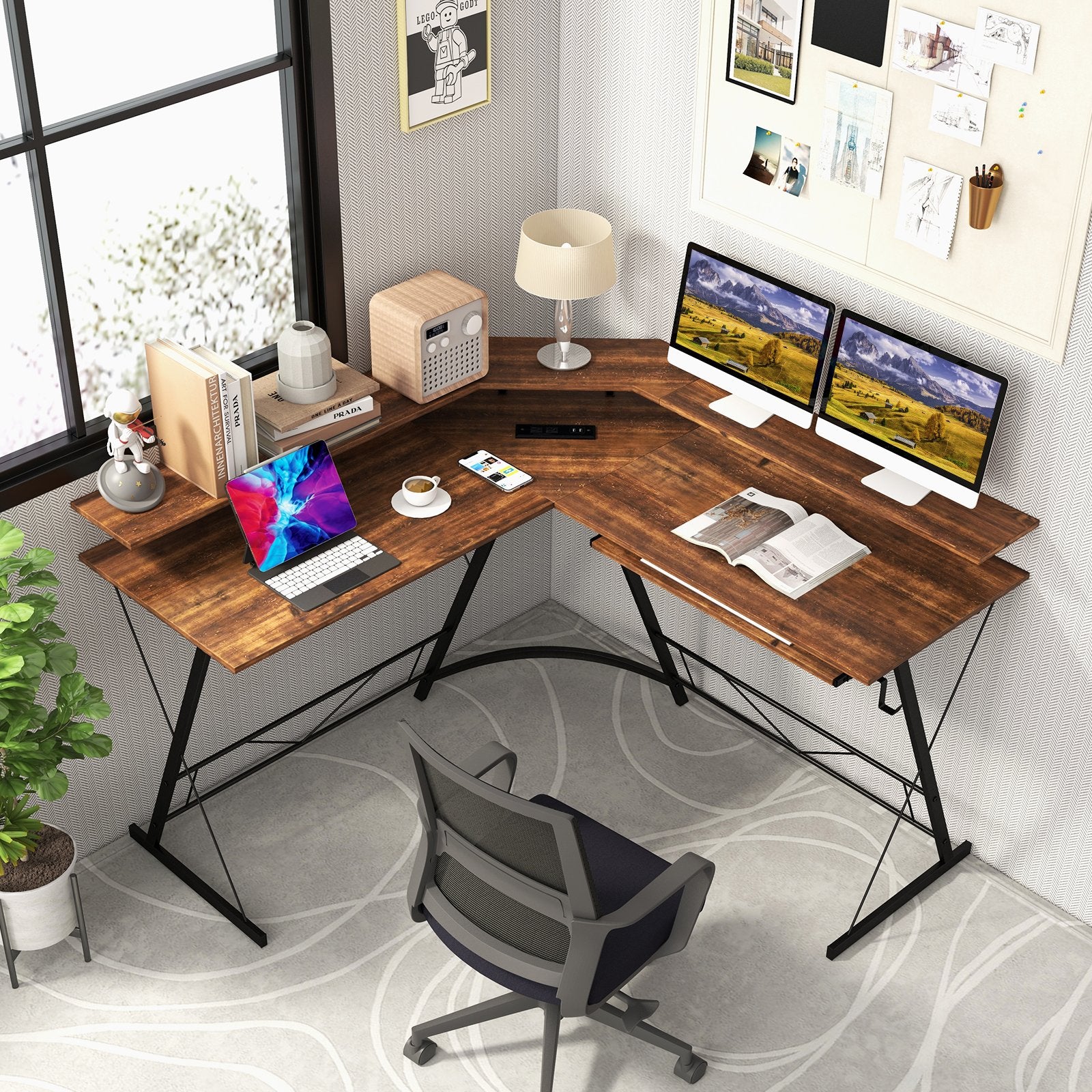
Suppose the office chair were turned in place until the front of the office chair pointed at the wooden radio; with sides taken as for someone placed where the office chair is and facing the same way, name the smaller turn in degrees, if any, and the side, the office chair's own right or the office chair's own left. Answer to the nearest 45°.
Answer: approximately 45° to the office chair's own left

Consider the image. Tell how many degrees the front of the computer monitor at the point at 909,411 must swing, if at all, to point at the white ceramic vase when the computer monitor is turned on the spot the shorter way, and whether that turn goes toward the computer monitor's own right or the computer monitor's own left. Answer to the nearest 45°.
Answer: approximately 45° to the computer monitor's own right

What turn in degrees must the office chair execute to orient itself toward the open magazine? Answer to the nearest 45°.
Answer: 0° — it already faces it

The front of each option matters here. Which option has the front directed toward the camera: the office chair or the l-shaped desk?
the l-shaped desk

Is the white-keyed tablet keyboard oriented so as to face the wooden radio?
no

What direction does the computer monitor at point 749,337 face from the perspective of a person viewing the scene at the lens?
facing the viewer and to the left of the viewer

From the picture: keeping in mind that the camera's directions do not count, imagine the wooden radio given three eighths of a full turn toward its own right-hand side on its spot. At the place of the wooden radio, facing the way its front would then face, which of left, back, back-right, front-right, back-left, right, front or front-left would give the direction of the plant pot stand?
front-left

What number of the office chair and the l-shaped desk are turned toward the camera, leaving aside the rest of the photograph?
1

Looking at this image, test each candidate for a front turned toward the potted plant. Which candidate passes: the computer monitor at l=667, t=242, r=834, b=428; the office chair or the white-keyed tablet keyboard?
the computer monitor

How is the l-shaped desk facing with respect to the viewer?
toward the camera

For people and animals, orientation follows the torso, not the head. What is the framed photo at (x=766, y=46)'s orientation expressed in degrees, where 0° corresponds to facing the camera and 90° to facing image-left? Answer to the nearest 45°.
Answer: approximately 45°
